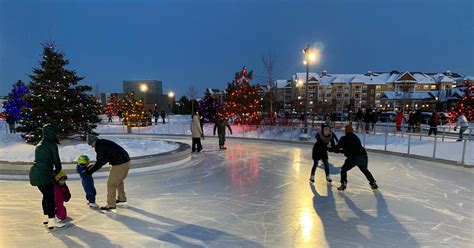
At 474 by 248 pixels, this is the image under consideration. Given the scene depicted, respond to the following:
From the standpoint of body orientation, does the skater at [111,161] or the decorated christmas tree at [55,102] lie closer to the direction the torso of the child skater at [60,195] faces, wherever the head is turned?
the skater

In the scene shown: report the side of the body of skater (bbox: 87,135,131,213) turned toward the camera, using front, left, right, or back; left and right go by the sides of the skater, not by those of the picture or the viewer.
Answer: left

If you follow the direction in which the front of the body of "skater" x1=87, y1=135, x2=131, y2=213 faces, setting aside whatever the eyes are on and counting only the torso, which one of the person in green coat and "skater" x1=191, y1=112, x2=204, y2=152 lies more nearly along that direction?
the person in green coat

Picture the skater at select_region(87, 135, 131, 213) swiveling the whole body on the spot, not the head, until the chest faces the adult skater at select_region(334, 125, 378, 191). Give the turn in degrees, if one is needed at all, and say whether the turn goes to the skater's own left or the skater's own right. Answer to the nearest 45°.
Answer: approximately 180°

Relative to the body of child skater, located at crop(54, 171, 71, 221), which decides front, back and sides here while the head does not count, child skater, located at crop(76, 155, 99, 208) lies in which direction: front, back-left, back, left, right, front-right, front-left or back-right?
left

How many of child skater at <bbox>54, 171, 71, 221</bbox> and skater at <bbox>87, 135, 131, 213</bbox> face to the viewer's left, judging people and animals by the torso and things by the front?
1

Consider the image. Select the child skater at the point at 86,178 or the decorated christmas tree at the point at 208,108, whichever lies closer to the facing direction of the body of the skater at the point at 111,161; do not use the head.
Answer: the child skater

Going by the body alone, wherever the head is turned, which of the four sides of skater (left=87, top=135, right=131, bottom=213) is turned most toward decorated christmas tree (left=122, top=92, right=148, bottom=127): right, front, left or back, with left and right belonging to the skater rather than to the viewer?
right

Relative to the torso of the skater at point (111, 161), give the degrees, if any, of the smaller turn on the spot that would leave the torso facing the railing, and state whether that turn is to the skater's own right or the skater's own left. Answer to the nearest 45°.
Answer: approximately 180°

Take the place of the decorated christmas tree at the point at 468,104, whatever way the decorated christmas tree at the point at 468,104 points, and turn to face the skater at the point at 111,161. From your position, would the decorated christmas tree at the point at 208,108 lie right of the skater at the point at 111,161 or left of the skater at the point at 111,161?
right
